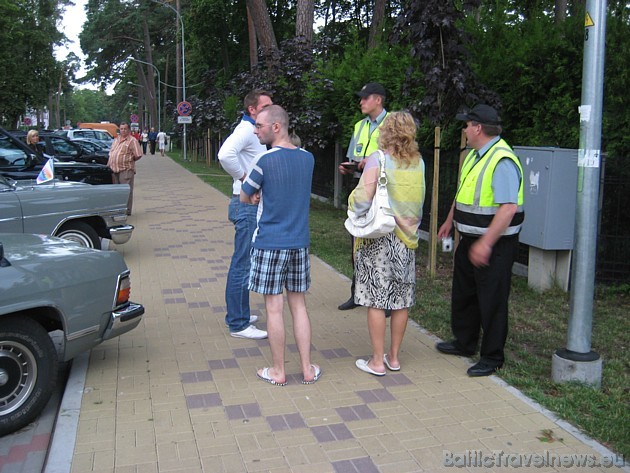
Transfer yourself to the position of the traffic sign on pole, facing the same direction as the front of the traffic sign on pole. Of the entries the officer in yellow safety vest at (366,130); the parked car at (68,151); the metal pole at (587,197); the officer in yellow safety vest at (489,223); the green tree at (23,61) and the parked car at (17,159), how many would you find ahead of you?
5

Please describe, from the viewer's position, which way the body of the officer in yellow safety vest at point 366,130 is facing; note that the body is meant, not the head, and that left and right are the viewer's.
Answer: facing the viewer and to the left of the viewer

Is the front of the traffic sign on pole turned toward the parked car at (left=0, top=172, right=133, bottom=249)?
yes

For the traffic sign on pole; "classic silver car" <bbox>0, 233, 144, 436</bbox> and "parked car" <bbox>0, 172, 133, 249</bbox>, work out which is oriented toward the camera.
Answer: the traffic sign on pole

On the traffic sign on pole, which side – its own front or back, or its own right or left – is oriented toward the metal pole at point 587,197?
front

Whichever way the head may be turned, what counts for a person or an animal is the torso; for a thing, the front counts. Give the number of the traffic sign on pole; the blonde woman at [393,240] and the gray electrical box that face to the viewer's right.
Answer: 0

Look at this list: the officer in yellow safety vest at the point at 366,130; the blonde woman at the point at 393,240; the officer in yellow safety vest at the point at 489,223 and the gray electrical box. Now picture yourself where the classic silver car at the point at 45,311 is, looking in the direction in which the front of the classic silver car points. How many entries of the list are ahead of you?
0

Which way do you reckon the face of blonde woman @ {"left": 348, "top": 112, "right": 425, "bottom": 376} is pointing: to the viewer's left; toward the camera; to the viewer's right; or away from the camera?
away from the camera

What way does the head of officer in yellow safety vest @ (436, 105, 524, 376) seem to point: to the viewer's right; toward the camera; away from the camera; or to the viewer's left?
to the viewer's left

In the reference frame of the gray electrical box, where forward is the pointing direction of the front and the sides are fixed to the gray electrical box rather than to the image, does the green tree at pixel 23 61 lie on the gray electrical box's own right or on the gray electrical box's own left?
on the gray electrical box's own right

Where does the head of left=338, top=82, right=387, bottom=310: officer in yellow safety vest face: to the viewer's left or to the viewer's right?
to the viewer's left

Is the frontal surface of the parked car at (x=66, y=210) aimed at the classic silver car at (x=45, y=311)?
no
